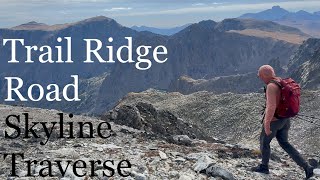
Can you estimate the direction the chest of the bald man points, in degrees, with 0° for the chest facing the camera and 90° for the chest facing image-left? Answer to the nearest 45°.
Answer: approximately 90°

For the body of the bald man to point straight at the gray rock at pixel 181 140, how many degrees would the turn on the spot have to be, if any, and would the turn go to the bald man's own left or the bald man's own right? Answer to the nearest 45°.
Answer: approximately 45° to the bald man's own right
